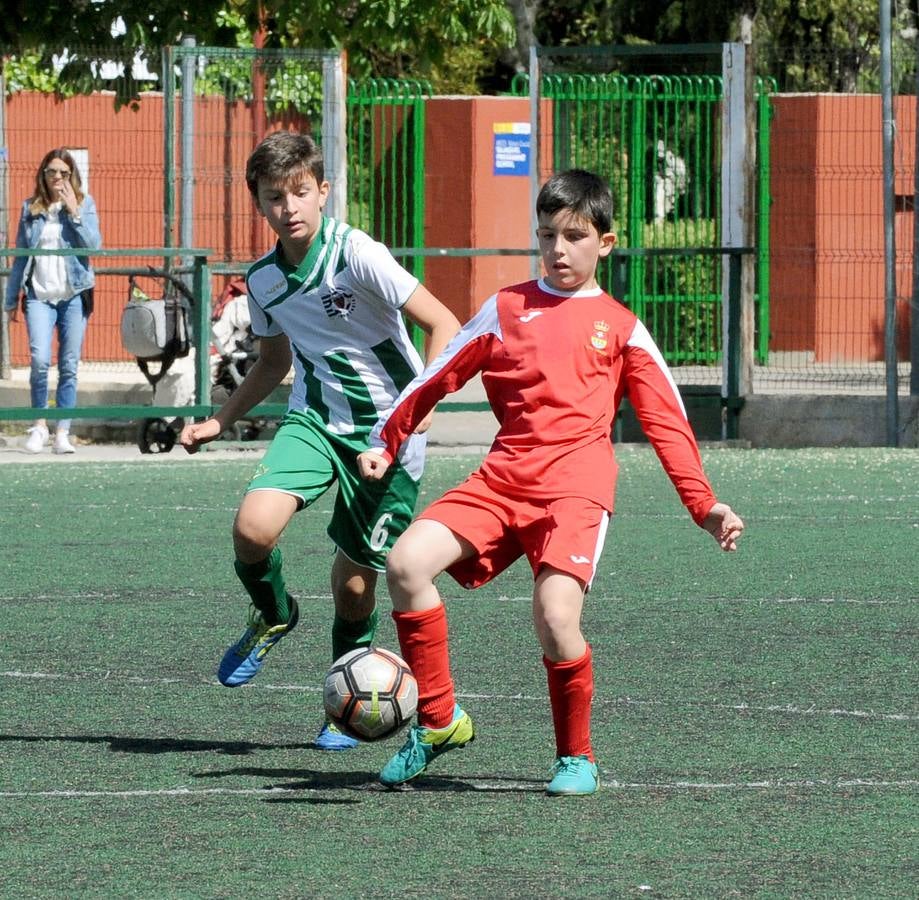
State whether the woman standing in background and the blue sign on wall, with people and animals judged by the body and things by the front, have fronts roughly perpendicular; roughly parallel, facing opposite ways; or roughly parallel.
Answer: roughly parallel

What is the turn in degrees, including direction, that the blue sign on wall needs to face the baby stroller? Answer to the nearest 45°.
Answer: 0° — it already faces it

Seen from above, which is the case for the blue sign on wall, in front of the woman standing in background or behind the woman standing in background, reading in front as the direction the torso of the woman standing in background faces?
behind

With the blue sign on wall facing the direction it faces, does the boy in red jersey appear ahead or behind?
ahead

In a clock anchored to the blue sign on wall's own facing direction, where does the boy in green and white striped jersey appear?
The boy in green and white striped jersey is roughly at 12 o'clock from the blue sign on wall.

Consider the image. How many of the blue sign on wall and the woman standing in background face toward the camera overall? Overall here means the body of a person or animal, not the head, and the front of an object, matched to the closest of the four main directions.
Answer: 2

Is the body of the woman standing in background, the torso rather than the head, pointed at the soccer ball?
yes

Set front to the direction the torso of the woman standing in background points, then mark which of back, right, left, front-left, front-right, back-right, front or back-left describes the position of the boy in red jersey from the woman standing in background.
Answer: front

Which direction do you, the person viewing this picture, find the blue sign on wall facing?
facing the viewer

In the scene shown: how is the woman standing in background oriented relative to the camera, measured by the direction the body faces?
toward the camera

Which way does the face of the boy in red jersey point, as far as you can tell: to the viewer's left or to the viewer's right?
to the viewer's left

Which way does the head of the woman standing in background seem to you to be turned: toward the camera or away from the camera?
toward the camera

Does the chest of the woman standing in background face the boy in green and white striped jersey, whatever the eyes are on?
yes
